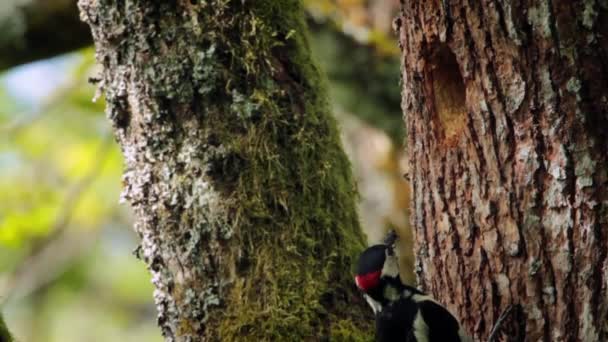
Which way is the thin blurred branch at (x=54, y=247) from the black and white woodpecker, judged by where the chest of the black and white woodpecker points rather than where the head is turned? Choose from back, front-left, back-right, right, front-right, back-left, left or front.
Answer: left

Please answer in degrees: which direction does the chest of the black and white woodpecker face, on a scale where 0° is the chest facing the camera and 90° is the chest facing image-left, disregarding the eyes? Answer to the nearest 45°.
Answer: approximately 225°
